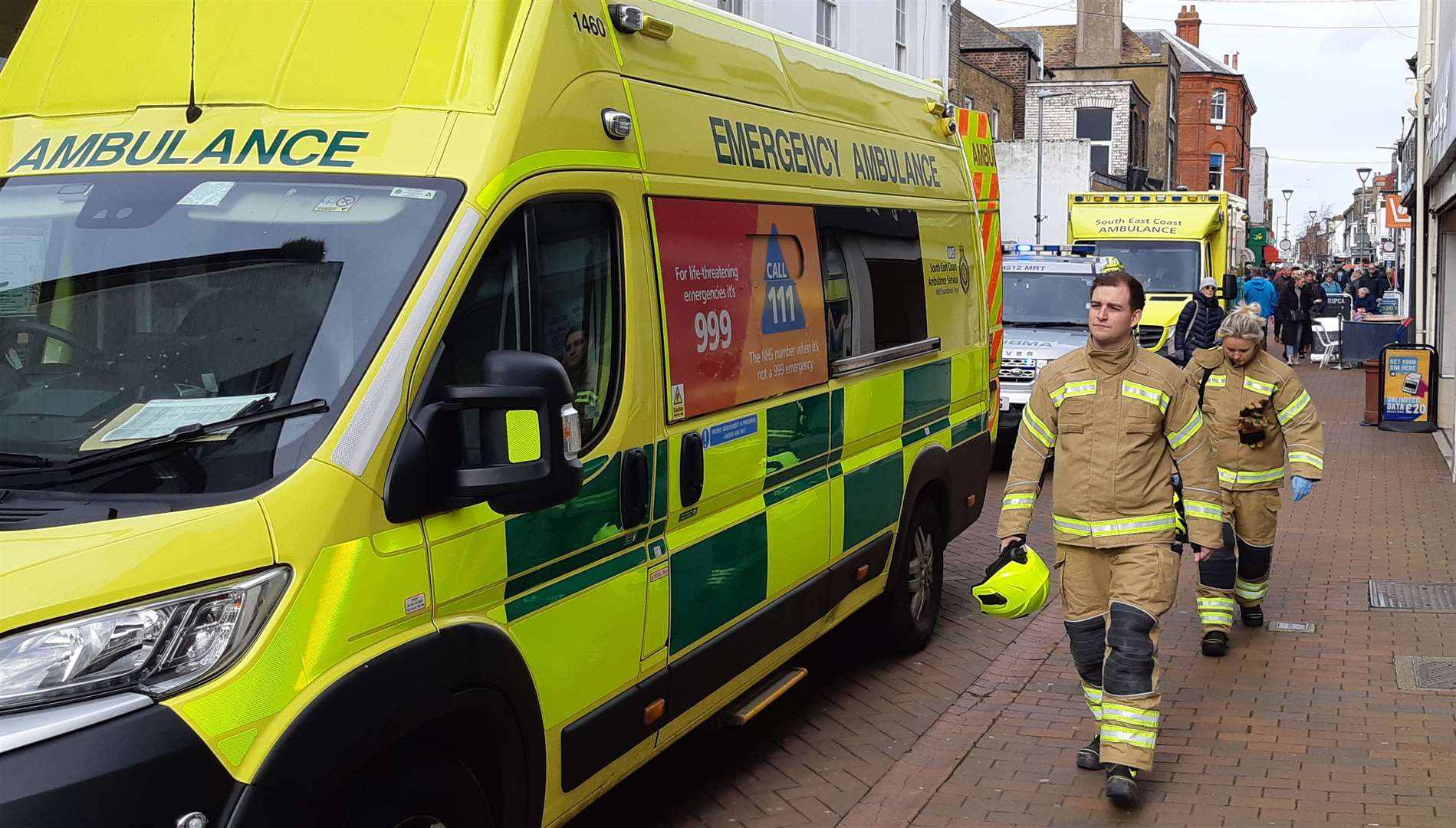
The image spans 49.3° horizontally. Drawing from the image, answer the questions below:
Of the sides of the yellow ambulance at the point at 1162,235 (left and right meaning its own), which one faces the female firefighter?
front

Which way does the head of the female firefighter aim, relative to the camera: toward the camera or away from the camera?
toward the camera

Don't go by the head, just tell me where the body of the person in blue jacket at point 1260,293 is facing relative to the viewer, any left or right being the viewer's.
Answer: facing away from the viewer

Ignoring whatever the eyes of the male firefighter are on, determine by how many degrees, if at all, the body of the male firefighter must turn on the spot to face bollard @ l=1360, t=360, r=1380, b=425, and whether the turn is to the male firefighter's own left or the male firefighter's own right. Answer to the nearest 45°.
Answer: approximately 180°

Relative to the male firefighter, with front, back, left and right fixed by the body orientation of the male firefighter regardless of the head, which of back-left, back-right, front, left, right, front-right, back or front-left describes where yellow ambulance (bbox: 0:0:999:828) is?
front-right

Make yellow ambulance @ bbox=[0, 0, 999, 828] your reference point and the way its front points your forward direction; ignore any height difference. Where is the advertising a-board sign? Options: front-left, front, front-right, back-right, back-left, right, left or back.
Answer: back

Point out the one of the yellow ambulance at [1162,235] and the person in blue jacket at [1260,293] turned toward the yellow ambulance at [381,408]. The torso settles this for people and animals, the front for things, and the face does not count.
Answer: the yellow ambulance at [1162,235]

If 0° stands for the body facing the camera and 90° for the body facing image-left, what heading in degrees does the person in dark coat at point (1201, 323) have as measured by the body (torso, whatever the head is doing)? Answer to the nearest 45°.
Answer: approximately 315°

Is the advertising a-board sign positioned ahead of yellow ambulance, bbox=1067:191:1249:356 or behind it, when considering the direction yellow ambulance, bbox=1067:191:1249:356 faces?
ahead

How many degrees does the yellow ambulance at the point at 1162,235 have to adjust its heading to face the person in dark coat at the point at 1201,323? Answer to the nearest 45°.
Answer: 0° — it already faces them

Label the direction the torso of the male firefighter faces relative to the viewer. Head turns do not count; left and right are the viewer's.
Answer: facing the viewer

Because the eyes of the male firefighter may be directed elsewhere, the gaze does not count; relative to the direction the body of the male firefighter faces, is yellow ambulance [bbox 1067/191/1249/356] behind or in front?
behind

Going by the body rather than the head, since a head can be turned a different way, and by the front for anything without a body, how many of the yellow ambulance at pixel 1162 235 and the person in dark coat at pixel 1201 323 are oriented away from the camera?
0

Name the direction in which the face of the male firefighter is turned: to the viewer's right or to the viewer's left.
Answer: to the viewer's left

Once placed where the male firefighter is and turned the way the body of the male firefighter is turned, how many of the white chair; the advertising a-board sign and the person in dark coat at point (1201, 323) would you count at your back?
3

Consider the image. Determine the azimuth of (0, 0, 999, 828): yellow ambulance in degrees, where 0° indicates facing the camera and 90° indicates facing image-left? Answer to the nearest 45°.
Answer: approximately 45°
